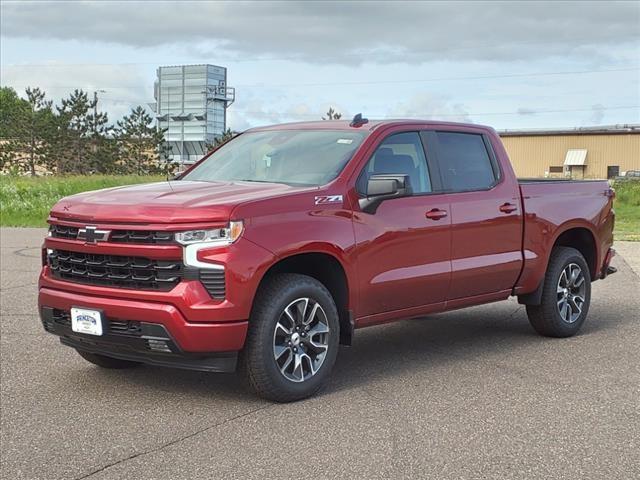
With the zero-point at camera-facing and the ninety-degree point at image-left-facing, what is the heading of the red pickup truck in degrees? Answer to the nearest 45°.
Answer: approximately 45°
